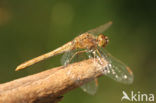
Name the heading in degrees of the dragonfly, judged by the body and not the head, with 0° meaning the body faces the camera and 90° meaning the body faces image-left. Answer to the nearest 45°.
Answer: approximately 270°
